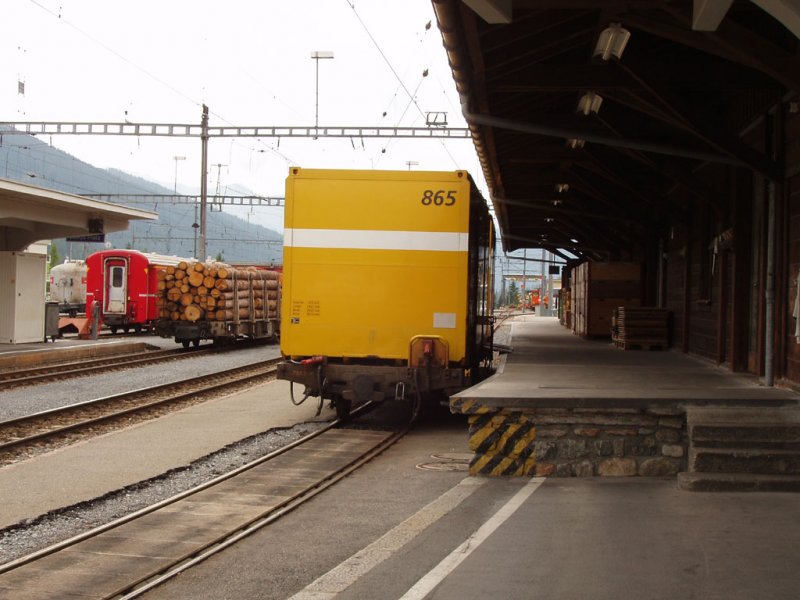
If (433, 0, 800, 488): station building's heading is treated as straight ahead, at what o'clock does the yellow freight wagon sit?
The yellow freight wagon is roughly at 12 o'clock from the station building.

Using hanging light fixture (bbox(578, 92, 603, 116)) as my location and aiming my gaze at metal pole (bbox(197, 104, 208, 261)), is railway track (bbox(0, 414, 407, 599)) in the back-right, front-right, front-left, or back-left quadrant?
back-left

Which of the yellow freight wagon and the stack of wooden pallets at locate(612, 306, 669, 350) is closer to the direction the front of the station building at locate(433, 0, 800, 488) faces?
the yellow freight wagon

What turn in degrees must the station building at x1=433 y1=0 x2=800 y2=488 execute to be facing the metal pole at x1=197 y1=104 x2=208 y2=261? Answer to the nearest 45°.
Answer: approximately 45° to its right

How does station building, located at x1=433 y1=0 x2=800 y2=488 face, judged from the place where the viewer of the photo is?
facing to the left of the viewer

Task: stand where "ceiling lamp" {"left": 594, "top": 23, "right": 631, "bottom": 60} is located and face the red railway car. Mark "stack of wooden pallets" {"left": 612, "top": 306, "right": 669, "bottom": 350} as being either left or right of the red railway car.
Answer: right

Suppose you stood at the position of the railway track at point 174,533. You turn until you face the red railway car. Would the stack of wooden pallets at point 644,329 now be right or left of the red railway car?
right

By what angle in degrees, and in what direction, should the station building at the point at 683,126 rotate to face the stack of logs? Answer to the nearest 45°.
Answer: approximately 45° to its right
